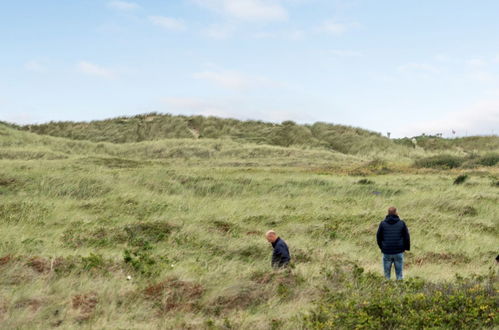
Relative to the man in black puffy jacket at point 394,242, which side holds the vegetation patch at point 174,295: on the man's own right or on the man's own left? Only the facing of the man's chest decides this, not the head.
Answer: on the man's own left

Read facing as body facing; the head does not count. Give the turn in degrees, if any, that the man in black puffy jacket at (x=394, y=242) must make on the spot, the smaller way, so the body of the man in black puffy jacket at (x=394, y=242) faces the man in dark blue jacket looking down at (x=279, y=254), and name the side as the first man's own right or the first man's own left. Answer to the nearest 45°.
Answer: approximately 90° to the first man's own left

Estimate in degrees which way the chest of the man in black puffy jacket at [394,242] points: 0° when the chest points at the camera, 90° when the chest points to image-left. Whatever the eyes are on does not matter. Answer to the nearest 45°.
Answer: approximately 180°

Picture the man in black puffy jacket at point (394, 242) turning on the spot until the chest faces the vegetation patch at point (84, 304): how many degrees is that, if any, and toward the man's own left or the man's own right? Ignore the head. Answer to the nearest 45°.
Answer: approximately 135° to the man's own left

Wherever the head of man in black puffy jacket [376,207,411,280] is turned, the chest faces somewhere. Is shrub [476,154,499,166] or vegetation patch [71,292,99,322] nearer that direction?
the shrub

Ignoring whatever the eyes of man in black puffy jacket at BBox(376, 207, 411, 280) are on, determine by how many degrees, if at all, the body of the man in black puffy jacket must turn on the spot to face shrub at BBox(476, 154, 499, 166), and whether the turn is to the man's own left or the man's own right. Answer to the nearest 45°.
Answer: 0° — they already face it
